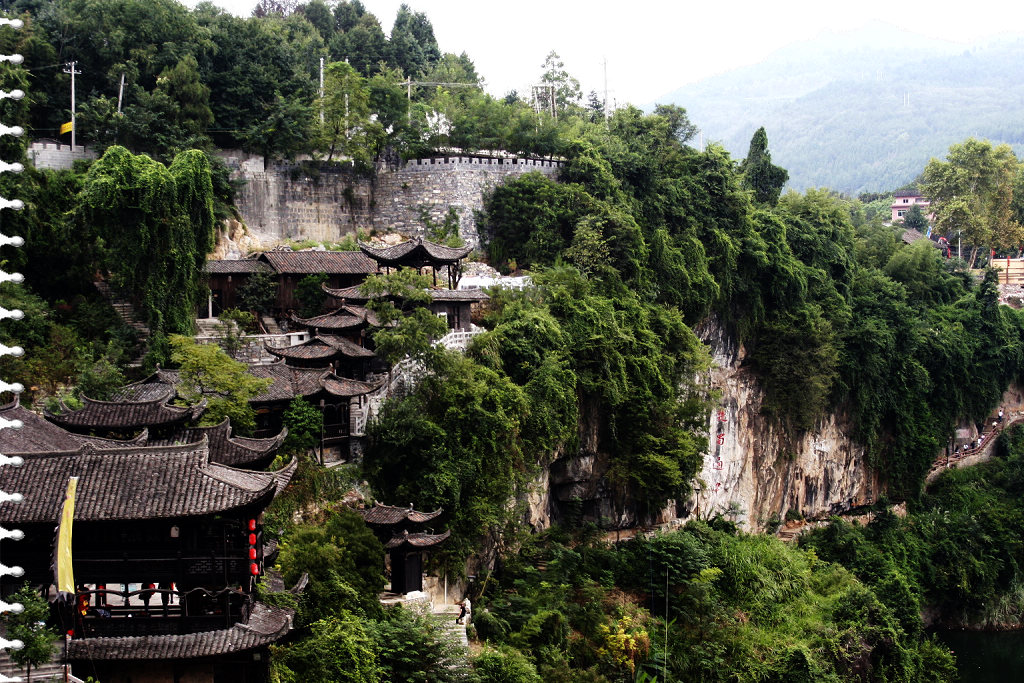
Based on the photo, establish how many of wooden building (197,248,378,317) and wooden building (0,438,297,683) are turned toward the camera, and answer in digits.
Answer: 2

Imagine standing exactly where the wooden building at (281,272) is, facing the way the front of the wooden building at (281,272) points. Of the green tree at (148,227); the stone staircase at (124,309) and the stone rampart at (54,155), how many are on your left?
0

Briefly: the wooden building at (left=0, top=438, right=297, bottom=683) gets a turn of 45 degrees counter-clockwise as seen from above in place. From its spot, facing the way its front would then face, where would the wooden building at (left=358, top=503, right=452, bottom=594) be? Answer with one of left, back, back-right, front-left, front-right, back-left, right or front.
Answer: left

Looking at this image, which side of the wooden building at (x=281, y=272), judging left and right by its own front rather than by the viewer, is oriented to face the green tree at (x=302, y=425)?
front

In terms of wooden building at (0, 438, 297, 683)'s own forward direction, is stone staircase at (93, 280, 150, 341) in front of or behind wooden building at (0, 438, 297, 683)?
behind

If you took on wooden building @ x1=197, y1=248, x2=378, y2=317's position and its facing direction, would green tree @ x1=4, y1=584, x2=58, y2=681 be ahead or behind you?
ahead

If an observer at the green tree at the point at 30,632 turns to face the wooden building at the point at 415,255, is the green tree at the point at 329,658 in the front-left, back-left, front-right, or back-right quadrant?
front-right

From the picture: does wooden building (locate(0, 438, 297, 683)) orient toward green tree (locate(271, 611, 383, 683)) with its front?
no

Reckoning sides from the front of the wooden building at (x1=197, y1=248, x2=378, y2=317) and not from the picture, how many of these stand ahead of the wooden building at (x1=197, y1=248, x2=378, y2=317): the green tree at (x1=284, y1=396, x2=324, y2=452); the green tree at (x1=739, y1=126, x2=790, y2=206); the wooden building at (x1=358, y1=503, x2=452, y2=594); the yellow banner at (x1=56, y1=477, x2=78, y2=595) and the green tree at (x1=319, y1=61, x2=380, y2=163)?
3

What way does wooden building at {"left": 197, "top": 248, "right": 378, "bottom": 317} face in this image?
toward the camera

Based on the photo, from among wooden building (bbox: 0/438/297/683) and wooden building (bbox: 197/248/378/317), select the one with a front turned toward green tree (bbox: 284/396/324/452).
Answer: wooden building (bbox: 197/248/378/317)

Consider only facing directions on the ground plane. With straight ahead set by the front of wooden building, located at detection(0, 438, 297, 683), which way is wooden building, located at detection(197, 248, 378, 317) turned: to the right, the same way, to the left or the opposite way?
the same way

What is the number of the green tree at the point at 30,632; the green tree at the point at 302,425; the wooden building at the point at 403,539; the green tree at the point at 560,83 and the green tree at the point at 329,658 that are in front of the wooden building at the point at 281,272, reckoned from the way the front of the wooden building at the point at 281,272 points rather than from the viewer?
4

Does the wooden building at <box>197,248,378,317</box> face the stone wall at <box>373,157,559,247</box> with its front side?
no

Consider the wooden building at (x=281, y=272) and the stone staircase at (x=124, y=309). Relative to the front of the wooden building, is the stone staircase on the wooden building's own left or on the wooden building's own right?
on the wooden building's own right

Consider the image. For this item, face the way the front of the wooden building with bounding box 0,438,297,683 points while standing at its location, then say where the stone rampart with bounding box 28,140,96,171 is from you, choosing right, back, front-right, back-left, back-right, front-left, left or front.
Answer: back

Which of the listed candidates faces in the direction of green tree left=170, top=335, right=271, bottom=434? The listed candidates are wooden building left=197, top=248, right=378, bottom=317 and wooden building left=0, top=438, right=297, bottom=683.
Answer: wooden building left=197, top=248, right=378, bottom=317

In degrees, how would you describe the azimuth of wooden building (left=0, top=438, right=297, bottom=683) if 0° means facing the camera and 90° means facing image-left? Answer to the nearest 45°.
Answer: approximately 0°

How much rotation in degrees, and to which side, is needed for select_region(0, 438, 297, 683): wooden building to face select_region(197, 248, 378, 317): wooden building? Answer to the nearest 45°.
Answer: approximately 180°
